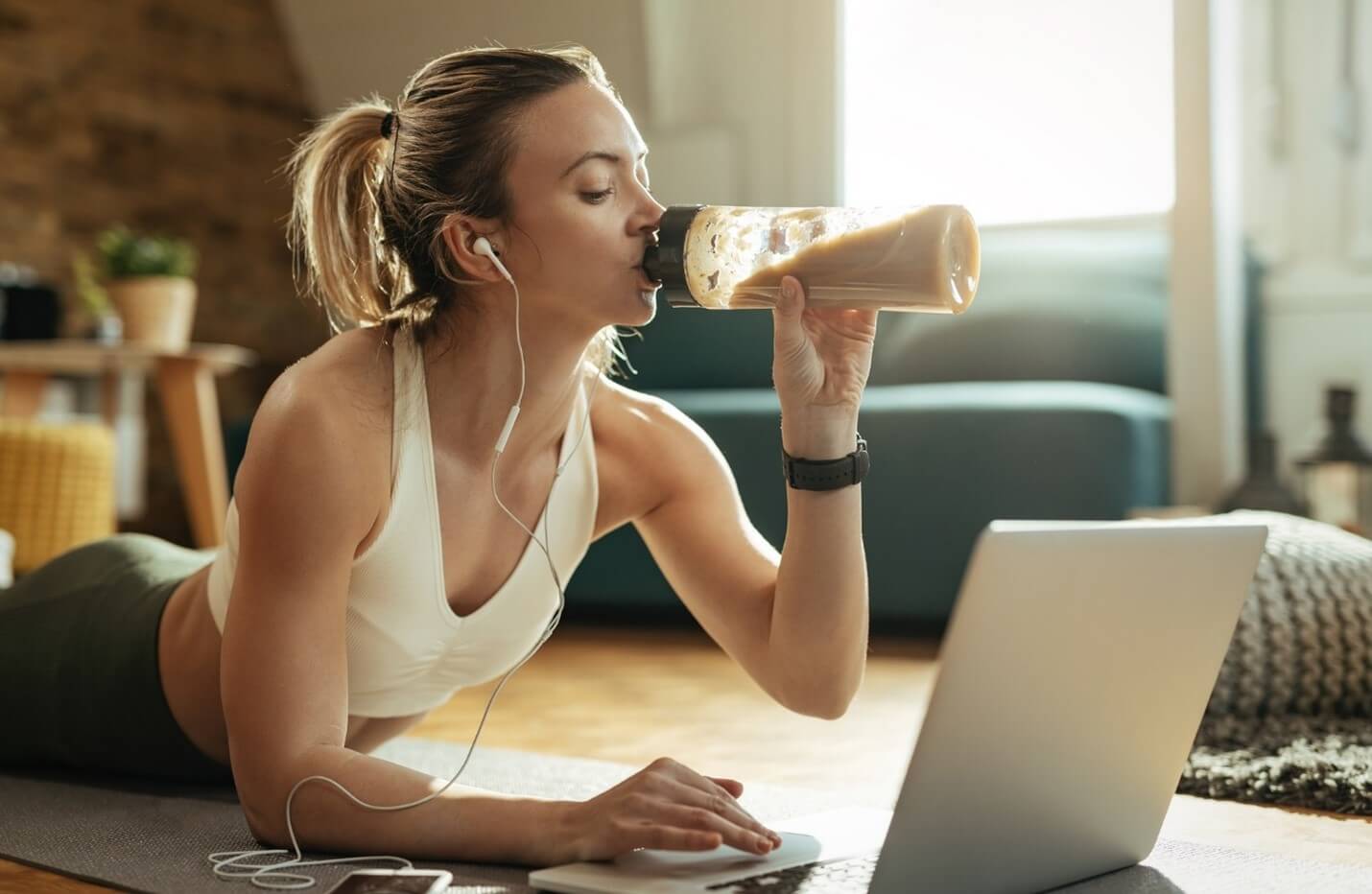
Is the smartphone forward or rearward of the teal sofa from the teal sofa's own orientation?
forward

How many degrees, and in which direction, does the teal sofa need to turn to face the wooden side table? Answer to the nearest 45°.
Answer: approximately 90° to its right

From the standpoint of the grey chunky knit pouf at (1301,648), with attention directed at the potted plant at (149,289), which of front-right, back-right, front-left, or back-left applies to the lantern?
front-right

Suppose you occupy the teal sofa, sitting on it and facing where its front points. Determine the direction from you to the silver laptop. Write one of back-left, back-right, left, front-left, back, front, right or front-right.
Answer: front

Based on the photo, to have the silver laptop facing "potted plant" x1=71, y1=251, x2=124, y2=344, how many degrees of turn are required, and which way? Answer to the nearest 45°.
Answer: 0° — it already faces it

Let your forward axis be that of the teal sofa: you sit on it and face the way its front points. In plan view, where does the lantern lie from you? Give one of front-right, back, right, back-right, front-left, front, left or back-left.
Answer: left

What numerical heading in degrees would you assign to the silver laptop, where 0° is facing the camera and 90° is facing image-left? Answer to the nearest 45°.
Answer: approximately 135°

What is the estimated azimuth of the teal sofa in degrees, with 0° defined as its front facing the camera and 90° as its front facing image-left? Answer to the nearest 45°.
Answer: approximately 0°

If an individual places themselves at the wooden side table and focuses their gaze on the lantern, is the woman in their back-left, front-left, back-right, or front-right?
front-right

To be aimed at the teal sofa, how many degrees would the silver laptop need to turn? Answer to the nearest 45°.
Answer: approximately 45° to its right

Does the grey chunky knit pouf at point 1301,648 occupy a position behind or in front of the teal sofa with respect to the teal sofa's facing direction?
in front

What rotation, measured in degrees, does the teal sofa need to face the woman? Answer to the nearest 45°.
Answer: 0° — it already faces them

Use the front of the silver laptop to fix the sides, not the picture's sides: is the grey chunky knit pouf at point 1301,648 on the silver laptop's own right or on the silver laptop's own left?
on the silver laptop's own right

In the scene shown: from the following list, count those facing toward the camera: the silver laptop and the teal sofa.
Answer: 1

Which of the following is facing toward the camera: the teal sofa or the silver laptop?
the teal sofa
